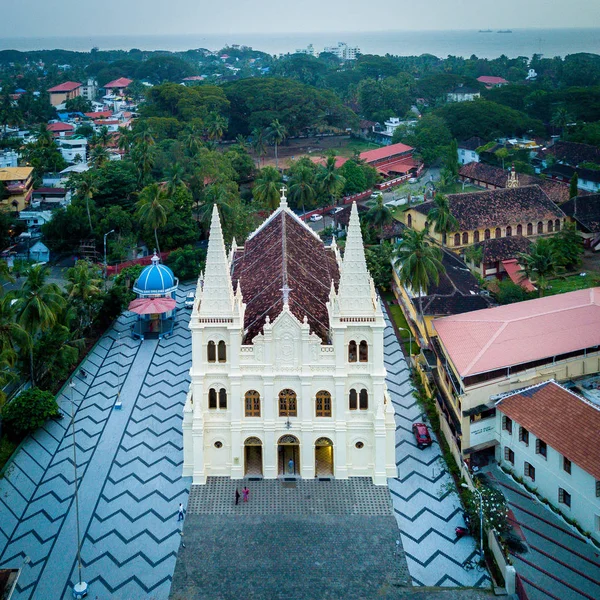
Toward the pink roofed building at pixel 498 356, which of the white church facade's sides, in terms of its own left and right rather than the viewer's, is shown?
left

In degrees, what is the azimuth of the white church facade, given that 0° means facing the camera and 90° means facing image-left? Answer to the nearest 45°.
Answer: approximately 0°

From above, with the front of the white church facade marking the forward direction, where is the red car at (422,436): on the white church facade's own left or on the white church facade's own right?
on the white church facade's own left

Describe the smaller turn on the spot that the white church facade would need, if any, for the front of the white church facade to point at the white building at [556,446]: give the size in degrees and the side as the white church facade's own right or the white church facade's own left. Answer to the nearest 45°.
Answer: approximately 90° to the white church facade's own left

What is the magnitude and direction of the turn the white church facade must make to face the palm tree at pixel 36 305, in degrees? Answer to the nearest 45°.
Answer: approximately 135° to its right
